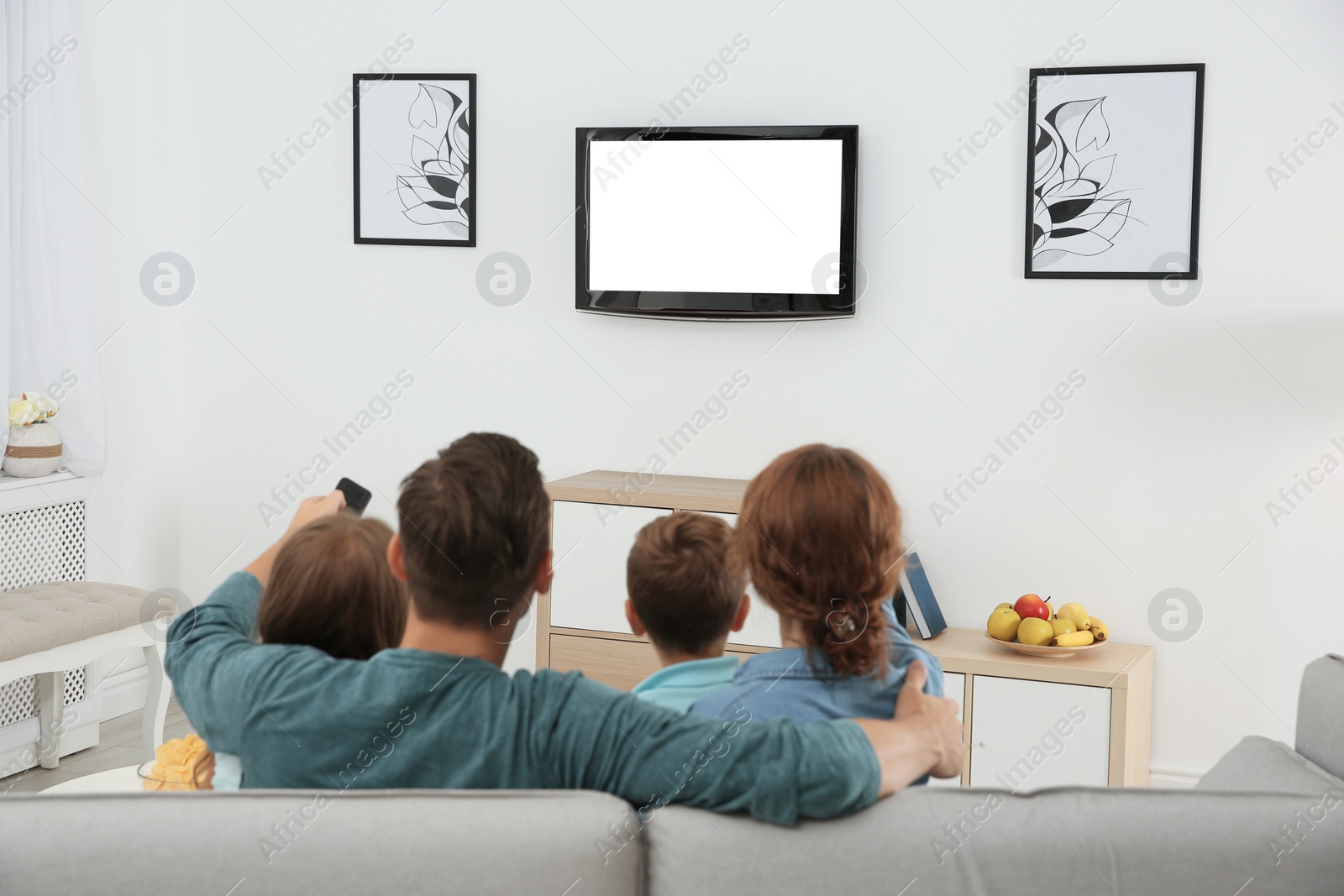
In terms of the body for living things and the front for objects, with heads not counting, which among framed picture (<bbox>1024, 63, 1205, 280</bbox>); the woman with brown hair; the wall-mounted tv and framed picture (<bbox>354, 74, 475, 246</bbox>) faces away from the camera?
the woman with brown hair

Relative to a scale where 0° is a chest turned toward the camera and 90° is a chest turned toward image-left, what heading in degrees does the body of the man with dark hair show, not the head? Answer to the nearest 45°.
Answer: approximately 180°

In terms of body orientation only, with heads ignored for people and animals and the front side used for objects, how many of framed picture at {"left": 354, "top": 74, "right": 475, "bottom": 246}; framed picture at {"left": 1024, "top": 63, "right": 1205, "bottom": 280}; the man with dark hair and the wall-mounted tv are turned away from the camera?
1

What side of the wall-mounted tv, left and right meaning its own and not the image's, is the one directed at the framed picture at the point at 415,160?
right

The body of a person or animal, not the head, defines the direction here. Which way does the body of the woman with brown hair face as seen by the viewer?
away from the camera

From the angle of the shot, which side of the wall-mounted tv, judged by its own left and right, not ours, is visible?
front

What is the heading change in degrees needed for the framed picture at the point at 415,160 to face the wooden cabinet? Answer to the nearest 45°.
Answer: approximately 45° to its left

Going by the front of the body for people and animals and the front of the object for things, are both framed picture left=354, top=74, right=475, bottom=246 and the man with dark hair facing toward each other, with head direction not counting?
yes

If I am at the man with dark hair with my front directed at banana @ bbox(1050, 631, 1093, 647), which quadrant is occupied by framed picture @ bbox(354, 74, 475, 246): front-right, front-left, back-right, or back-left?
front-left

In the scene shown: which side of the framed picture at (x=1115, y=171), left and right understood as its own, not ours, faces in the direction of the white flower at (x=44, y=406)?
right

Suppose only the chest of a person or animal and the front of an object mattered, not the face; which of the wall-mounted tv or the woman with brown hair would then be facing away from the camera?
the woman with brown hair

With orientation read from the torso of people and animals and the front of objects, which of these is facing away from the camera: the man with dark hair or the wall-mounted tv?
the man with dark hair

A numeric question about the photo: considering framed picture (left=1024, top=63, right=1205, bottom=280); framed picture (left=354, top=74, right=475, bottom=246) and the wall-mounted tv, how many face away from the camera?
0

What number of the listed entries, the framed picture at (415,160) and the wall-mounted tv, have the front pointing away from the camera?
0

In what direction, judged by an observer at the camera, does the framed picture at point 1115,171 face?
facing the viewer

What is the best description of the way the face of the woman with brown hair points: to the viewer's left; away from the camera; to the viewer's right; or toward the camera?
away from the camera

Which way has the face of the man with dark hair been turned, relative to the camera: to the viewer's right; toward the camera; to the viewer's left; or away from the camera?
away from the camera

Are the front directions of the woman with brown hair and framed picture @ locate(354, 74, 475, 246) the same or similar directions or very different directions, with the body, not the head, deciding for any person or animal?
very different directions

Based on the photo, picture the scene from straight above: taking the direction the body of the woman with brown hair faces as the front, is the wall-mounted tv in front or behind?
in front

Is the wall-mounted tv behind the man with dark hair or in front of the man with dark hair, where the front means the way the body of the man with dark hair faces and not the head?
in front
